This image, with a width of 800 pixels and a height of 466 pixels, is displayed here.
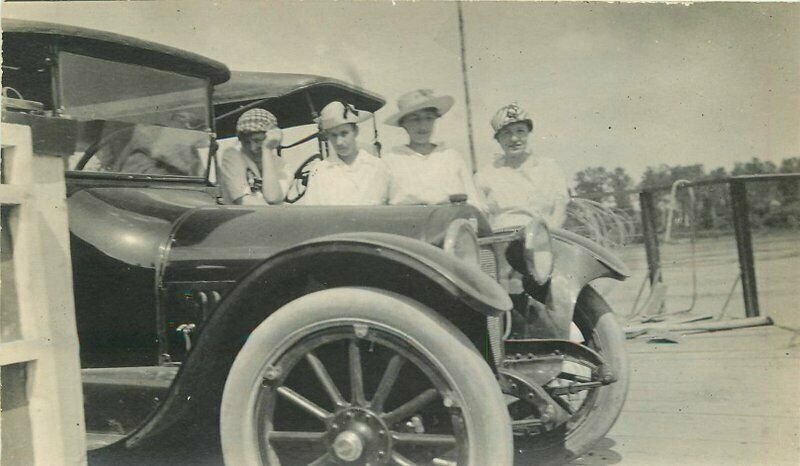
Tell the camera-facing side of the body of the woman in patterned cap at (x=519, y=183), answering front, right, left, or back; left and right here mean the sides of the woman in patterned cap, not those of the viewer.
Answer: front

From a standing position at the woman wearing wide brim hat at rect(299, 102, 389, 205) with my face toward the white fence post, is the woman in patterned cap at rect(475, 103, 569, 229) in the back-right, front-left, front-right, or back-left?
back-left

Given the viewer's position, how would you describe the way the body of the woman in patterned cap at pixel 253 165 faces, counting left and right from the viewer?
facing the viewer

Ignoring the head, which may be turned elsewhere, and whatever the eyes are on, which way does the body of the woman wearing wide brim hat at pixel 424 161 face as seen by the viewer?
toward the camera

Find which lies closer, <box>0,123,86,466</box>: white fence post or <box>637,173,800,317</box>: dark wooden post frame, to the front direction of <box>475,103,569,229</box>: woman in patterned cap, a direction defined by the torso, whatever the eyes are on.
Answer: the white fence post

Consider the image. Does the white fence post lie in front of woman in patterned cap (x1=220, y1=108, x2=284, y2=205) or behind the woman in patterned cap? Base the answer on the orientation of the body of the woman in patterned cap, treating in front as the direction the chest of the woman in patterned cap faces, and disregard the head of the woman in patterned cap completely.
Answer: in front

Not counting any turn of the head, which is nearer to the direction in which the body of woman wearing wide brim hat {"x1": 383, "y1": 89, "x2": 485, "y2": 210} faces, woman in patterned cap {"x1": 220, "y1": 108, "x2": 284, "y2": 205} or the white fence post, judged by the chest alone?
the white fence post
